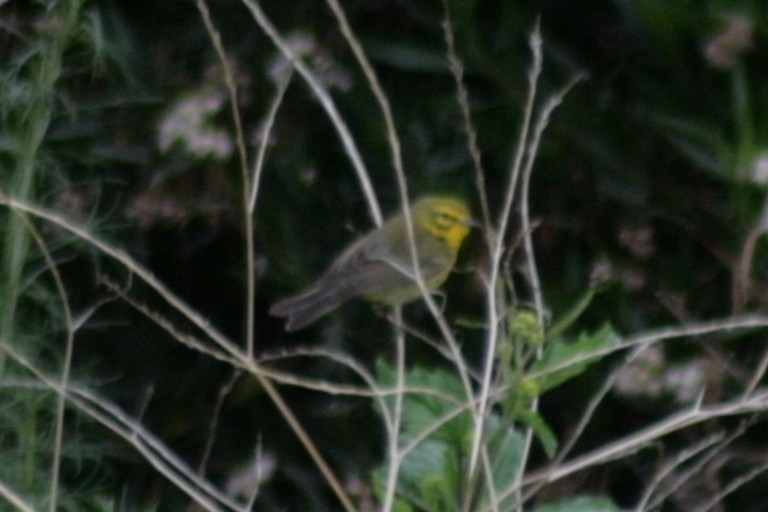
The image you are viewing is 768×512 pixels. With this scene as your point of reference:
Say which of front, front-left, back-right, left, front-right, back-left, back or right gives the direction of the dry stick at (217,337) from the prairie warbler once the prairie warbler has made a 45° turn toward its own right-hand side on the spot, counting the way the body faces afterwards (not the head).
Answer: back-right

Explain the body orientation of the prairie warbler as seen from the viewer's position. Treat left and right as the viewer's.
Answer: facing to the right of the viewer

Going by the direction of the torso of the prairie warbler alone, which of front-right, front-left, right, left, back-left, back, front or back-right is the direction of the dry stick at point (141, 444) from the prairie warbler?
back
